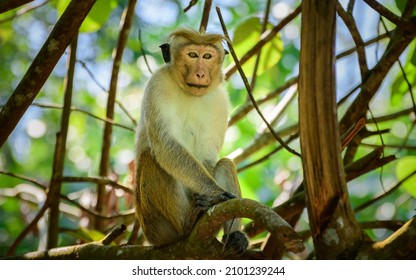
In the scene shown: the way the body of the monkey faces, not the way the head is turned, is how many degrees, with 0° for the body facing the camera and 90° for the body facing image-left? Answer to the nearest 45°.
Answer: approximately 315°

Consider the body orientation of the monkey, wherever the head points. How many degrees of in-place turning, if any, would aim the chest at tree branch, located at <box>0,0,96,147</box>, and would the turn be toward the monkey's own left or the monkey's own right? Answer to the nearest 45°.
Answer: approximately 90° to the monkey's own right

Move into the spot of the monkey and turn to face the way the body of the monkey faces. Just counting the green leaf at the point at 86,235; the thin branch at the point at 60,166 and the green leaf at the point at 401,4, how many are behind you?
2

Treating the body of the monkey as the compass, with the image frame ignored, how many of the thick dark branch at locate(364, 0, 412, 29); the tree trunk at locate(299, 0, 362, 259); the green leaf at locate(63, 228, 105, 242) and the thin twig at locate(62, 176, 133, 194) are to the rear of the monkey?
2

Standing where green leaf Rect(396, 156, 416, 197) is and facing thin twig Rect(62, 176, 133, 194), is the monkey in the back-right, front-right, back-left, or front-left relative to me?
front-left
